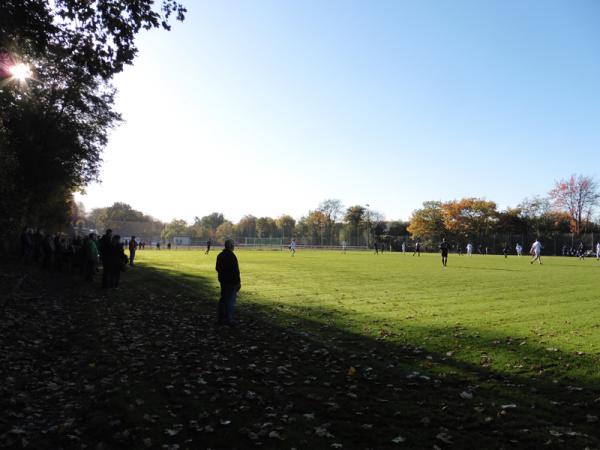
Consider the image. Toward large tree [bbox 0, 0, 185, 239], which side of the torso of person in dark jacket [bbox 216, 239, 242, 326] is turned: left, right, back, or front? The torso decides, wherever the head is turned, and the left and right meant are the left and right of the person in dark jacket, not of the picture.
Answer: left

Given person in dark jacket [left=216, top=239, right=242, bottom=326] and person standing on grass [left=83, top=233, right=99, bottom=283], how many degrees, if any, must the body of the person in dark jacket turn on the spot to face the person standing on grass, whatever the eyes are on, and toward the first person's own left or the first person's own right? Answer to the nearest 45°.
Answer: approximately 90° to the first person's own left

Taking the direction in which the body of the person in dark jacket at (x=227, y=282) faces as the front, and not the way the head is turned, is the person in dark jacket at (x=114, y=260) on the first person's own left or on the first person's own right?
on the first person's own left

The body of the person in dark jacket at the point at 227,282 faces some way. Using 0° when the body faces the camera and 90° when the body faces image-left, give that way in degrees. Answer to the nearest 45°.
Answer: approximately 225°

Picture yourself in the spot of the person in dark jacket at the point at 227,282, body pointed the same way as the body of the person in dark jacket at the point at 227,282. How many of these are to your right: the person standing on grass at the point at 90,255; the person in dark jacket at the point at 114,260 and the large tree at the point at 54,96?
0
